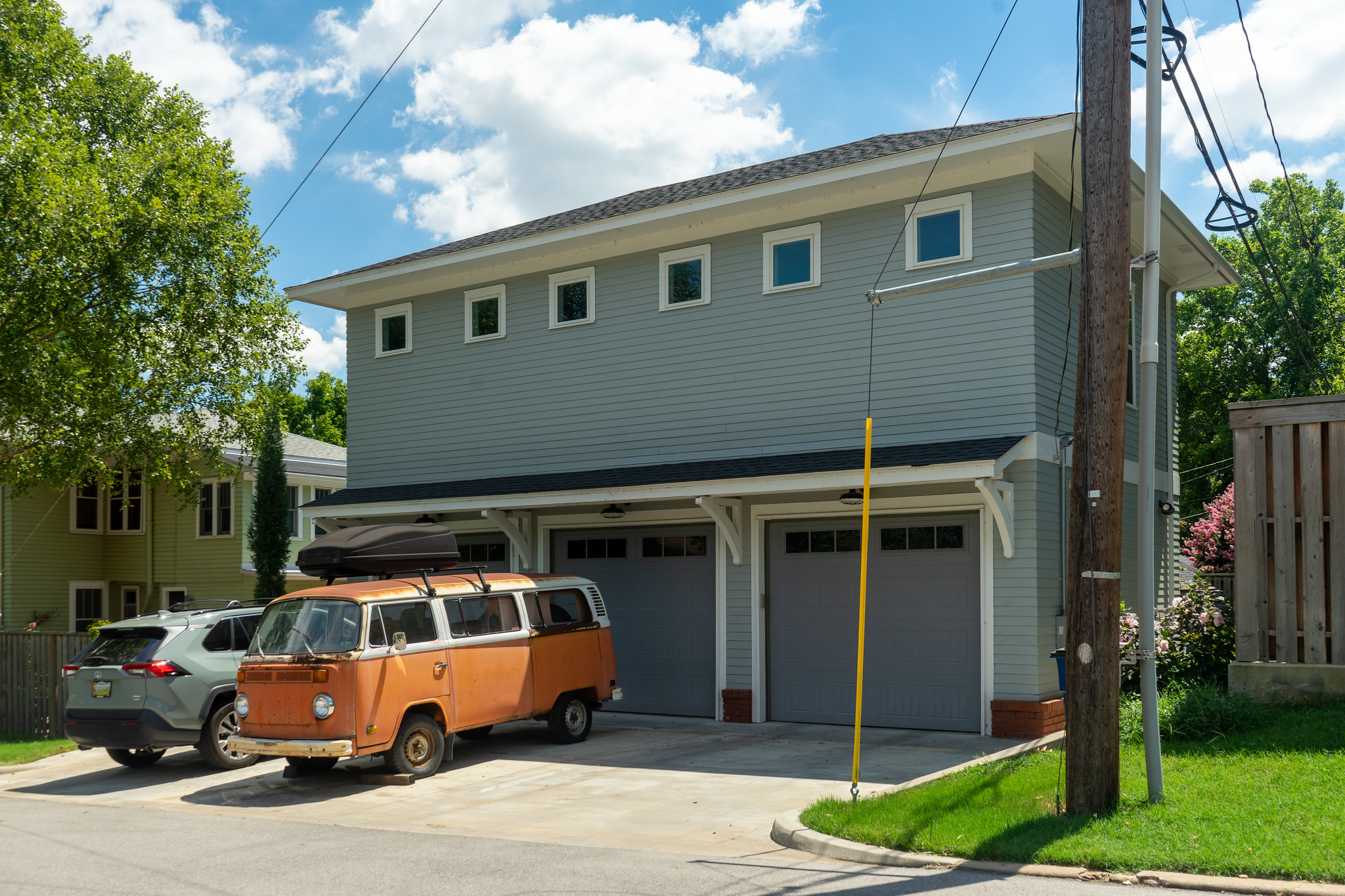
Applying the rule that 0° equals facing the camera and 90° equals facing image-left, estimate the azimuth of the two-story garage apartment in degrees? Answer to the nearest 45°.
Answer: approximately 45°

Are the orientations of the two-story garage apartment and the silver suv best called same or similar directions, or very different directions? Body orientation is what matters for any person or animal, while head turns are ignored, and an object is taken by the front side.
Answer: very different directions

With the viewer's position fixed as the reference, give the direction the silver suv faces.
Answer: facing away from the viewer and to the right of the viewer

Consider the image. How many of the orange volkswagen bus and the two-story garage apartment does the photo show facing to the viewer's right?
0

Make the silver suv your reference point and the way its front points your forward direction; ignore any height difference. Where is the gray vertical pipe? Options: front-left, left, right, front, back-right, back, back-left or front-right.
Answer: right

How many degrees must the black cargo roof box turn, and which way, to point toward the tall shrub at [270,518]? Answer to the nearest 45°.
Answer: approximately 135° to its right

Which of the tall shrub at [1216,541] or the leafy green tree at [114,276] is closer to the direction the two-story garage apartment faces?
the leafy green tree

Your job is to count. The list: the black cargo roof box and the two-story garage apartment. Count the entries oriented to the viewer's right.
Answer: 0

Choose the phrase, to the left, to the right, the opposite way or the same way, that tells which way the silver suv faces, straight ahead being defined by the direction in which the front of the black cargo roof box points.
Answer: the opposite way

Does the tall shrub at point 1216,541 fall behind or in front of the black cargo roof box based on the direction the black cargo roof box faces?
behind

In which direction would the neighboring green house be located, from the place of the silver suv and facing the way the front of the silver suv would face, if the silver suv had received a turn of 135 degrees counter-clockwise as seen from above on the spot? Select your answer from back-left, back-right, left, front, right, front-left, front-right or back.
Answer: right

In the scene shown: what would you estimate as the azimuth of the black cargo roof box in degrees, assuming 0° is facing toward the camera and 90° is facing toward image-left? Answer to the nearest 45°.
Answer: approximately 45°

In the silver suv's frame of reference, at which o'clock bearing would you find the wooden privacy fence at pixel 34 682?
The wooden privacy fence is roughly at 10 o'clock from the silver suv.
